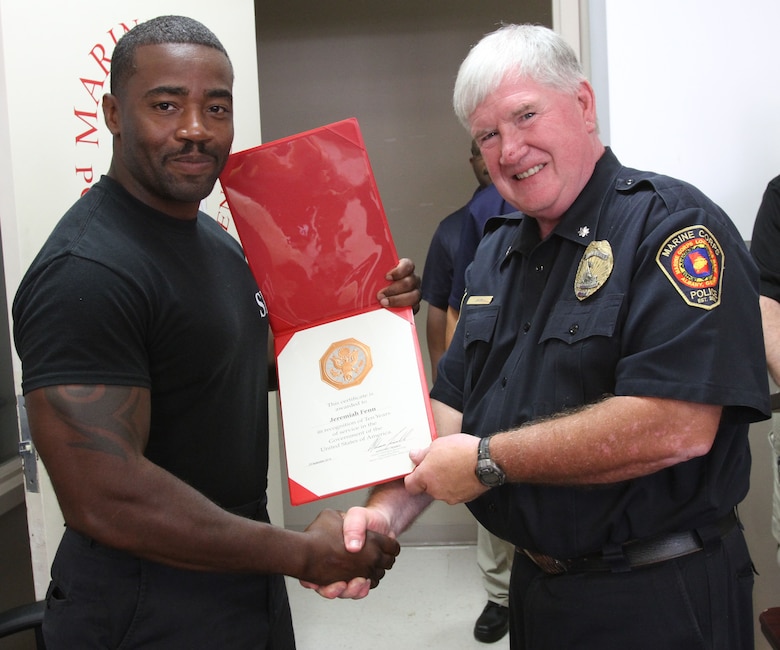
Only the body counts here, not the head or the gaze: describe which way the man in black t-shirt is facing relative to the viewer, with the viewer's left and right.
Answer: facing the viewer and to the right of the viewer

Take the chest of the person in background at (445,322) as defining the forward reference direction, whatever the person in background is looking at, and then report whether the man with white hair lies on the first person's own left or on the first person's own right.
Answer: on the first person's own left

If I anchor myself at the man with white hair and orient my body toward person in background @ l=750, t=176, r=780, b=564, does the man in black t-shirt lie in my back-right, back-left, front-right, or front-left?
back-left

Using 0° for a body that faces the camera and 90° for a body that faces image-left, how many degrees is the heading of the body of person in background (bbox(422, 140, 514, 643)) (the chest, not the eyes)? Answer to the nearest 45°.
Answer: approximately 45°

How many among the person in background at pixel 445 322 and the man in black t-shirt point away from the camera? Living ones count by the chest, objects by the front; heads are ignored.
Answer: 0

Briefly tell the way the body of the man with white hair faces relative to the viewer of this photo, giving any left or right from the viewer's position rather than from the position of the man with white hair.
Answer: facing the viewer and to the left of the viewer

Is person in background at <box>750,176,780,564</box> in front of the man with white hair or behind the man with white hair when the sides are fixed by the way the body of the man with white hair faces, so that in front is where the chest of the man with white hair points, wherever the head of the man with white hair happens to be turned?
behind

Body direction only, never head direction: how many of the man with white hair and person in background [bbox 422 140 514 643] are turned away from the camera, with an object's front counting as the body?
0

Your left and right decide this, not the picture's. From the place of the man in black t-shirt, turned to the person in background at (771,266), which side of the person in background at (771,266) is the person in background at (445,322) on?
left

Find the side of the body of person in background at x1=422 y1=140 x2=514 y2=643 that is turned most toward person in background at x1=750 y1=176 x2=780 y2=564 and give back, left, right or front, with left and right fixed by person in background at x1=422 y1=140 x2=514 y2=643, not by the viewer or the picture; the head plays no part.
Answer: left
